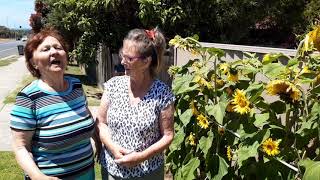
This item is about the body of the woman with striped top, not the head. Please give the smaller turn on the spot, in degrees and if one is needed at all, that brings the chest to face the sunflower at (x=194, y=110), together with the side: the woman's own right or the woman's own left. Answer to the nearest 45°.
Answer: approximately 45° to the woman's own left

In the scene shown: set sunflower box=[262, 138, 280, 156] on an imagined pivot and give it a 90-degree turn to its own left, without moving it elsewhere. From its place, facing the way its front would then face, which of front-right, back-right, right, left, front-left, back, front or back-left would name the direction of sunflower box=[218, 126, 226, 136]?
back-left

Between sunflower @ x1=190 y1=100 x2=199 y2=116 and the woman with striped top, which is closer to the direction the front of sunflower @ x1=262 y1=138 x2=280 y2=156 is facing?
the woman with striped top

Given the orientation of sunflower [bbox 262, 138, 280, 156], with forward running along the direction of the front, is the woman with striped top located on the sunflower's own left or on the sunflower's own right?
on the sunflower's own right

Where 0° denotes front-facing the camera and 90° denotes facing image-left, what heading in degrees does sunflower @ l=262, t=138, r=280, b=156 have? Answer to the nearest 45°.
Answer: approximately 0°

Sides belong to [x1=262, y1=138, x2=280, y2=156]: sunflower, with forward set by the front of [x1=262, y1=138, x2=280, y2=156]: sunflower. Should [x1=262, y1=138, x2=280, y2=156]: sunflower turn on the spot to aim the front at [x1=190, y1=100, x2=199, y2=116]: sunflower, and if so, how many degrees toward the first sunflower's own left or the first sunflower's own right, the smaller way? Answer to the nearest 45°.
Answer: approximately 135° to the first sunflower's own right
